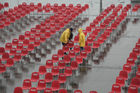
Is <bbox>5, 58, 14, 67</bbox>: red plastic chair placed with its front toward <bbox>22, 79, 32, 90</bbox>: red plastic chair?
no

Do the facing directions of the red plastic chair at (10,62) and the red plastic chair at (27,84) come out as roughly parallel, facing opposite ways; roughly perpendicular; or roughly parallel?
roughly parallel

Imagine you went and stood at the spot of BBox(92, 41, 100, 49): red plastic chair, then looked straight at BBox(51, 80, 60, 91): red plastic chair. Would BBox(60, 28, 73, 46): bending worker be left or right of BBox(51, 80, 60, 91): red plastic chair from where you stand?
right

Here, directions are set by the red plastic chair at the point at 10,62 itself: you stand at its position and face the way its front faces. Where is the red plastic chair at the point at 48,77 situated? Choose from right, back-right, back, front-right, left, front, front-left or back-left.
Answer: left

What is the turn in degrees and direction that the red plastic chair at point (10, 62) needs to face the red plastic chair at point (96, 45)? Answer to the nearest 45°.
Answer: approximately 135° to its left

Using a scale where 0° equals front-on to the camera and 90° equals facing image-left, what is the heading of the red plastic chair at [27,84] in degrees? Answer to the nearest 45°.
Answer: approximately 45°

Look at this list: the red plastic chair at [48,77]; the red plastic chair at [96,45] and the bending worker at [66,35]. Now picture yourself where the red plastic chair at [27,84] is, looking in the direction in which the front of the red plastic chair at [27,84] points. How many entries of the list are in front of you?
0

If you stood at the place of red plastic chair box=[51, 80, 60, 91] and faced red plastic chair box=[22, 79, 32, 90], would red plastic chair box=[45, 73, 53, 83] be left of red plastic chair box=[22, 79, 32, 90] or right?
right

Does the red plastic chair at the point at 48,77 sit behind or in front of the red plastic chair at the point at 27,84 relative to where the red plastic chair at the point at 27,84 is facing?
behind

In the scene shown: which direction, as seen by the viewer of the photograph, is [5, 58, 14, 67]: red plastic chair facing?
facing the viewer and to the left of the viewer

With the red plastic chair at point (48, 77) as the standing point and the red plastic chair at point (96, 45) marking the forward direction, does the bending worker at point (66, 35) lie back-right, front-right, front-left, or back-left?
front-left

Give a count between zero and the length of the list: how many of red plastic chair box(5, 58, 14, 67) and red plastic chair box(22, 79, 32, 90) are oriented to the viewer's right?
0
